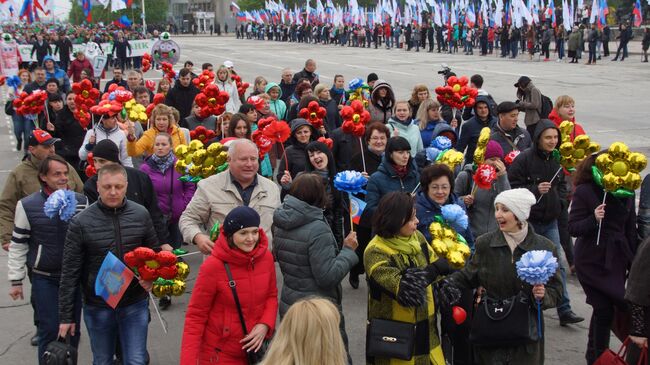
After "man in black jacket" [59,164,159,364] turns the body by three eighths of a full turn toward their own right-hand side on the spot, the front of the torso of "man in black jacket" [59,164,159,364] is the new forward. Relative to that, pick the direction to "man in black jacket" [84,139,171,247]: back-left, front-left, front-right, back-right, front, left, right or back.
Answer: front-right

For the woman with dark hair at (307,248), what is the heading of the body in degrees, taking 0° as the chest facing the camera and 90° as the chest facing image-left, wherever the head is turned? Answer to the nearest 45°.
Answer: approximately 225°

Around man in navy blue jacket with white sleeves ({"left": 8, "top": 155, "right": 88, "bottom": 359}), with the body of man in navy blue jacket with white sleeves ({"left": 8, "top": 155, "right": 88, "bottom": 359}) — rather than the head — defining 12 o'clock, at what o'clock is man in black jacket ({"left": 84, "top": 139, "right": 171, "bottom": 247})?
man in black jacket ({"left": 84, "top": 139, "right": 171, "bottom": 247}) is roughly at 9 o'clock from man in navy blue jacket with white sleeves ({"left": 8, "top": 155, "right": 88, "bottom": 359}).

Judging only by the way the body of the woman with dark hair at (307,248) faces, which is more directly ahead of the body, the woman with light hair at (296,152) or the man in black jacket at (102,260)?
the woman with light hair

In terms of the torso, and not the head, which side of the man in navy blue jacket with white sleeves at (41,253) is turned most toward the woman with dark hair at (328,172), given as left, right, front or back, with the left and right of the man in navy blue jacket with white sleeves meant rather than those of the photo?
left

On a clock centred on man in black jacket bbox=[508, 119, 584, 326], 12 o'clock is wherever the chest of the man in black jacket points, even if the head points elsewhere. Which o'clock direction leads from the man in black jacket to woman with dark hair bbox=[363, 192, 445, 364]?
The woman with dark hair is roughly at 2 o'clock from the man in black jacket.

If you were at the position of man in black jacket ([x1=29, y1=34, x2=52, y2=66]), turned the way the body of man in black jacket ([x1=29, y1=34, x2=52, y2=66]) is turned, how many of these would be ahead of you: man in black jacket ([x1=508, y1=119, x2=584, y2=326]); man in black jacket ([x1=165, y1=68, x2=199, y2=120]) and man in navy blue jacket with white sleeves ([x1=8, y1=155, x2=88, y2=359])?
3

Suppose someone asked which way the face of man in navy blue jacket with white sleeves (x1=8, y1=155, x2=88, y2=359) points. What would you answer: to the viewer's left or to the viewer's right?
to the viewer's right
